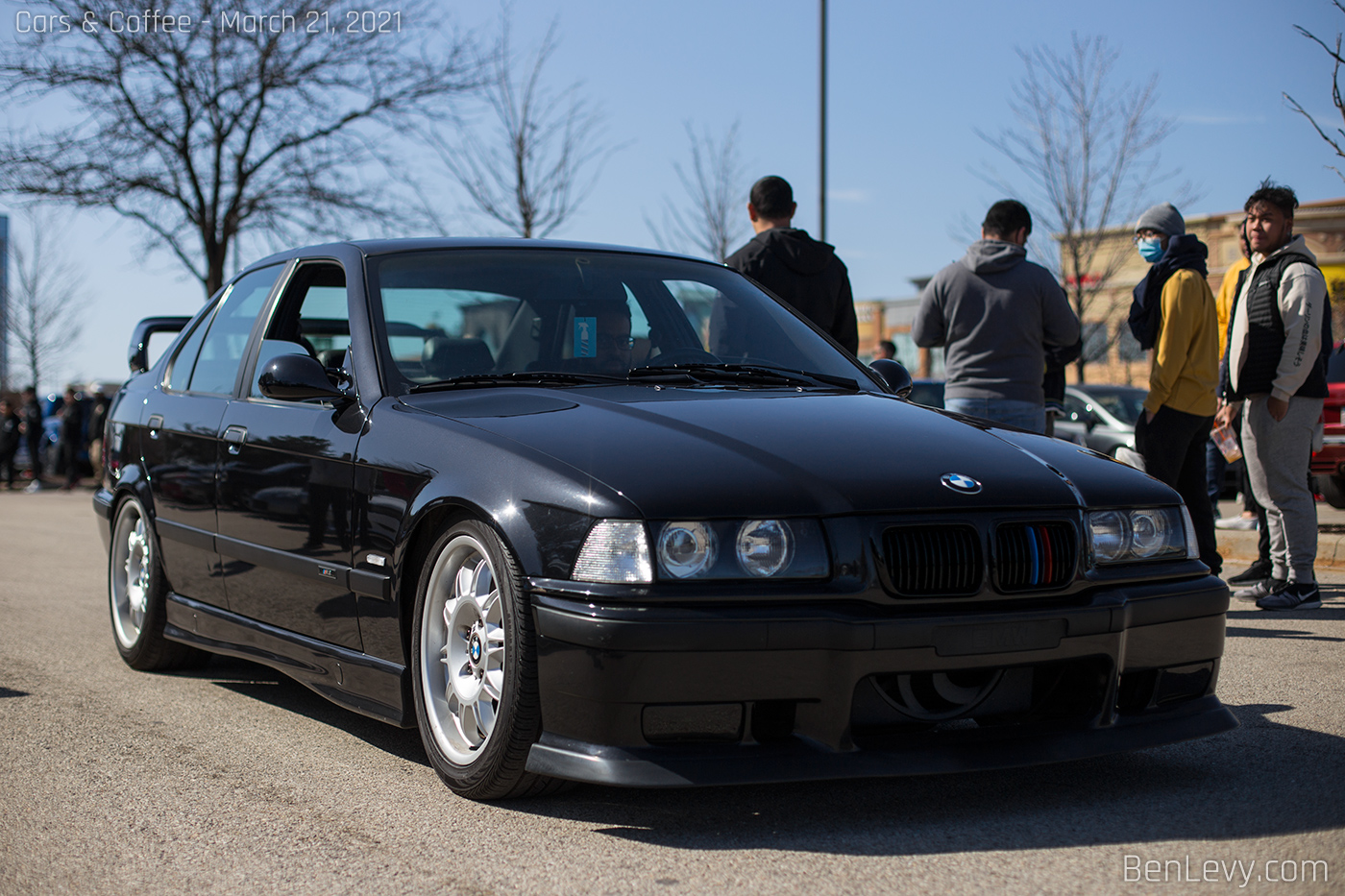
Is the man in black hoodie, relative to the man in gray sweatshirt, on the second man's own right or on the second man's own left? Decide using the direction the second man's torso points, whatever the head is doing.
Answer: on the second man's own left

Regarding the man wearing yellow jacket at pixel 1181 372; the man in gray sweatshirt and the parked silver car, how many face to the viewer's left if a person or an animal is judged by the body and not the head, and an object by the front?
1

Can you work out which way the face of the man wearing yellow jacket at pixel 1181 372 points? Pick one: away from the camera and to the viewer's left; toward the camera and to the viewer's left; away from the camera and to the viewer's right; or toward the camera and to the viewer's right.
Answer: toward the camera and to the viewer's left

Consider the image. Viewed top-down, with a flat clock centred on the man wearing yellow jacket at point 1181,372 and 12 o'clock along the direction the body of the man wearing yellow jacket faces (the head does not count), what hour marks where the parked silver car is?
The parked silver car is roughly at 3 o'clock from the man wearing yellow jacket.

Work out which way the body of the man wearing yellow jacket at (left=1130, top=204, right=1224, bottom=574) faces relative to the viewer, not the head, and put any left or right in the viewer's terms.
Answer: facing to the left of the viewer

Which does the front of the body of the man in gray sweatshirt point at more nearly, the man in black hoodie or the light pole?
the light pole

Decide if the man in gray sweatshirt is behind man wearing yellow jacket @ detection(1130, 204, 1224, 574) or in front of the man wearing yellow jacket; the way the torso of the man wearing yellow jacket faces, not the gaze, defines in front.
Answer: in front

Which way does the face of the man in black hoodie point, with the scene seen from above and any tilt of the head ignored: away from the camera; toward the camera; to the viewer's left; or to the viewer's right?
away from the camera

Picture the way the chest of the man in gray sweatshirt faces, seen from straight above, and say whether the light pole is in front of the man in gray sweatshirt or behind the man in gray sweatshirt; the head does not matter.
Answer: in front

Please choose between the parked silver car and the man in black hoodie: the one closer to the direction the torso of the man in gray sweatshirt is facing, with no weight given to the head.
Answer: the parked silver car

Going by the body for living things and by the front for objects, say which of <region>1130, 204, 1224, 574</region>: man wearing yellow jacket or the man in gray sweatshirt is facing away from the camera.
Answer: the man in gray sweatshirt

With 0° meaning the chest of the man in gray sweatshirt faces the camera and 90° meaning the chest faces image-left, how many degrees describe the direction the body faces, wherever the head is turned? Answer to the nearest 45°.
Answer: approximately 180°

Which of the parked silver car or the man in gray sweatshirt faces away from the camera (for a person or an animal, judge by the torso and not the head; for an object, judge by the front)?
the man in gray sweatshirt
